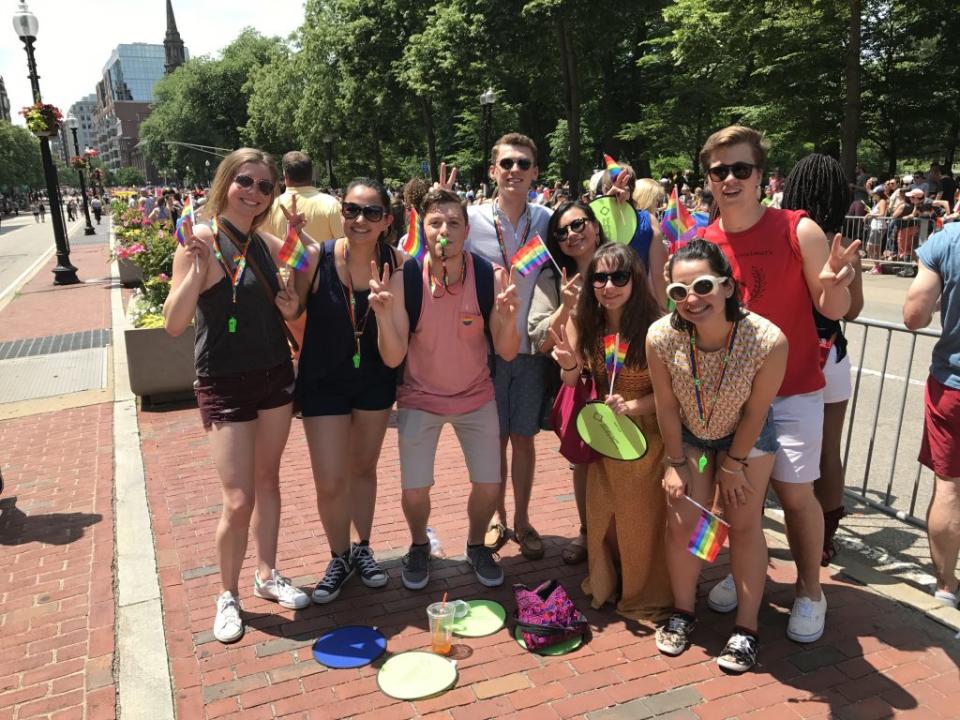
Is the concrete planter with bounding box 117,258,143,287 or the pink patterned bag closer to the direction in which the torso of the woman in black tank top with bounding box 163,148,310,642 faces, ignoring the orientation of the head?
the pink patterned bag

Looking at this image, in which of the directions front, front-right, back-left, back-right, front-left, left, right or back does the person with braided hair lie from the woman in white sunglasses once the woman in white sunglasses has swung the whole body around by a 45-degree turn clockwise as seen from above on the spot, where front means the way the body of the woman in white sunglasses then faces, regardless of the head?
back

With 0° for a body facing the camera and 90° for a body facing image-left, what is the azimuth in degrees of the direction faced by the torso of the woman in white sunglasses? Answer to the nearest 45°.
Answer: approximately 0°

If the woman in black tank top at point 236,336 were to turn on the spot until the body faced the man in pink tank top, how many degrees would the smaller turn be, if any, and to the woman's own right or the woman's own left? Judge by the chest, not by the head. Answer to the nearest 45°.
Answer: approximately 90° to the woman's own left

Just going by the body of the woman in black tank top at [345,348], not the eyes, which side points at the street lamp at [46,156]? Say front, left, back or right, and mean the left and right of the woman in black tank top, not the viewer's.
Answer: back

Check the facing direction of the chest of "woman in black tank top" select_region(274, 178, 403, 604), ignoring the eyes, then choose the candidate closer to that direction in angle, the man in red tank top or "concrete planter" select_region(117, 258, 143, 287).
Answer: the man in red tank top

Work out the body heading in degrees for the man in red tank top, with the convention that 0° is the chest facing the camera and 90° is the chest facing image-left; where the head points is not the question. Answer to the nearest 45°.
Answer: approximately 0°

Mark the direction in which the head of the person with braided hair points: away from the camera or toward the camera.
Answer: away from the camera

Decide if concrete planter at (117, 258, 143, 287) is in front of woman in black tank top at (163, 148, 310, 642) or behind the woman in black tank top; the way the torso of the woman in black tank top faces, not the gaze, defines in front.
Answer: behind
